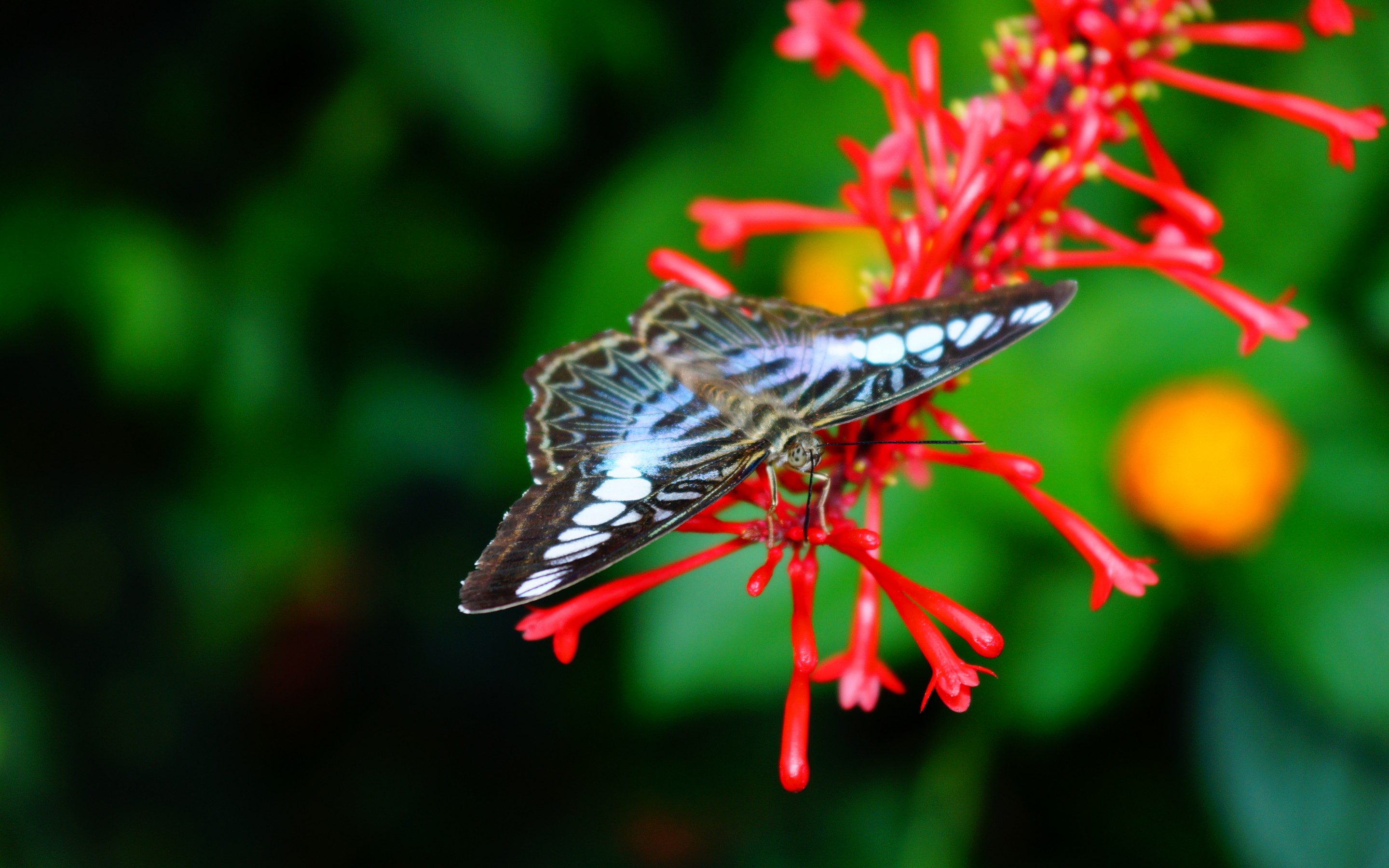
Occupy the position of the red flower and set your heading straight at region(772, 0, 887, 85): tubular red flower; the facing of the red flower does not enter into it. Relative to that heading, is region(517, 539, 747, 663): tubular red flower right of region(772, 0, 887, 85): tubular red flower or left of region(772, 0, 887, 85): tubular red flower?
left

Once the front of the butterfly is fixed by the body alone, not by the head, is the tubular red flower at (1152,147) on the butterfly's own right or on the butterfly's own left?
on the butterfly's own left

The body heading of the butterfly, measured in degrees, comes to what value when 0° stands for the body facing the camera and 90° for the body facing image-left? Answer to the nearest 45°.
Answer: approximately 315°

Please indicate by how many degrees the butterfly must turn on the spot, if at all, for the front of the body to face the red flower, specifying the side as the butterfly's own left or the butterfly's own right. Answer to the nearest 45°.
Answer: approximately 45° to the butterfly's own left

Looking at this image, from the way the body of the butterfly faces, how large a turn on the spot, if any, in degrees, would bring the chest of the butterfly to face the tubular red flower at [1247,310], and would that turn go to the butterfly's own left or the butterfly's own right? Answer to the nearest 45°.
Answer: approximately 45° to the butterfly's own left
